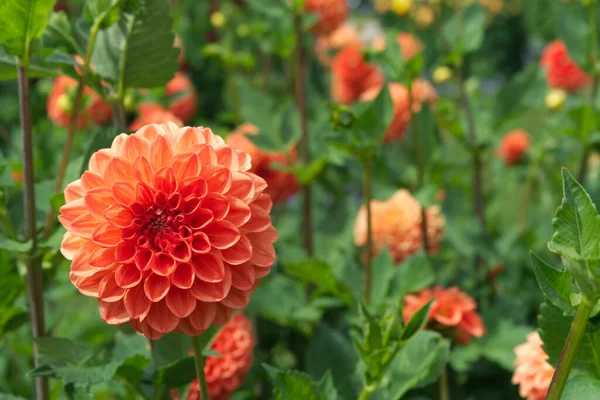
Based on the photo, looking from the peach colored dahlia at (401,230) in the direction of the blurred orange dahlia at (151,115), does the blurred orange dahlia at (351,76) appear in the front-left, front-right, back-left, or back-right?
front-right

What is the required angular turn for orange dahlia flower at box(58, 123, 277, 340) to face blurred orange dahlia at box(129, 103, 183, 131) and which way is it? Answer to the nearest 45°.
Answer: approximately 180°

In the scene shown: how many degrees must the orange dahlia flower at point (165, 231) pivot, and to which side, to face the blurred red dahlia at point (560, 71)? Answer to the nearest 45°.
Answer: approximately 135° to its left

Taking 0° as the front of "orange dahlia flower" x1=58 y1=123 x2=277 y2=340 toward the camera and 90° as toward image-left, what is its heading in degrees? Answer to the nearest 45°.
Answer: approximately 0°

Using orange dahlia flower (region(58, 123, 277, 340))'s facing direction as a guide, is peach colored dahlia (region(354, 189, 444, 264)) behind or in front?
behind

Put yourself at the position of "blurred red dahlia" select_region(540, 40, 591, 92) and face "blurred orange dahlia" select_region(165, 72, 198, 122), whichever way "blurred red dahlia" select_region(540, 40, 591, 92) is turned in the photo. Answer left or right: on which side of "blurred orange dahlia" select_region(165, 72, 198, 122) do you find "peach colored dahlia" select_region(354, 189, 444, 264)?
left

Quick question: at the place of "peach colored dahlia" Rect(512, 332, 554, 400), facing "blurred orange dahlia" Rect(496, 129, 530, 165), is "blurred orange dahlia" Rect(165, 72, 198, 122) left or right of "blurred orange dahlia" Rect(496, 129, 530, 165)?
left

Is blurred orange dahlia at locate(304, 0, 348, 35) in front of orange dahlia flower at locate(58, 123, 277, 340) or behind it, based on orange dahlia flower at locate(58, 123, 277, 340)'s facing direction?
behind

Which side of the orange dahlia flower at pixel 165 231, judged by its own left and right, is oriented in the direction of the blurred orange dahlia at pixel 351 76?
back
